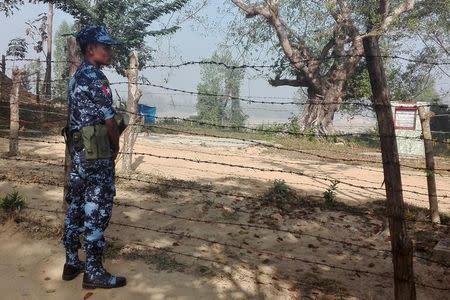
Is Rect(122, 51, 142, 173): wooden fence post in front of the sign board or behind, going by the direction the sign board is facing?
in front

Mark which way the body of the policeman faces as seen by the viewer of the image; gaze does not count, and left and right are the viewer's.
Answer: facing to the right of the viewer

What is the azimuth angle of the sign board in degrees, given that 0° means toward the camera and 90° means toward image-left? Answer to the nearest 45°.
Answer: approximately 0°

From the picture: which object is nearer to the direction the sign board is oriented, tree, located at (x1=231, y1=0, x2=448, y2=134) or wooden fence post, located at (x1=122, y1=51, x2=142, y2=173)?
the wooden fence post

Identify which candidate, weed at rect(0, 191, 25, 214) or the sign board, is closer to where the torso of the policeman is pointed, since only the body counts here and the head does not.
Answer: the sign board

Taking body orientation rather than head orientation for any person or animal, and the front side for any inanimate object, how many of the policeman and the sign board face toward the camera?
1

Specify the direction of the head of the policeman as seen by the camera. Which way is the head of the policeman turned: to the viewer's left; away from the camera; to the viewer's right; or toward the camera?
to the viewer's right

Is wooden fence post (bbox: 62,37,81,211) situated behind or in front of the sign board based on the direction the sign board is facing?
in front

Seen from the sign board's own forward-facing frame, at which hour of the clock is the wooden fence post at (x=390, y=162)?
The wooden fence post is roughly at 12 o'clock from the sign board.

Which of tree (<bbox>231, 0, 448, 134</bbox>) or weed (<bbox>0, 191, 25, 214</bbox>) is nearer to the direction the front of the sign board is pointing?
the weed

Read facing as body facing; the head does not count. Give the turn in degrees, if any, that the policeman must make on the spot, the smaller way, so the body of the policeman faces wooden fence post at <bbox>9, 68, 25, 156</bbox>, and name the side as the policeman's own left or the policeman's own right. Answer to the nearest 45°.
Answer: approximately 90° to the policeman's own left
